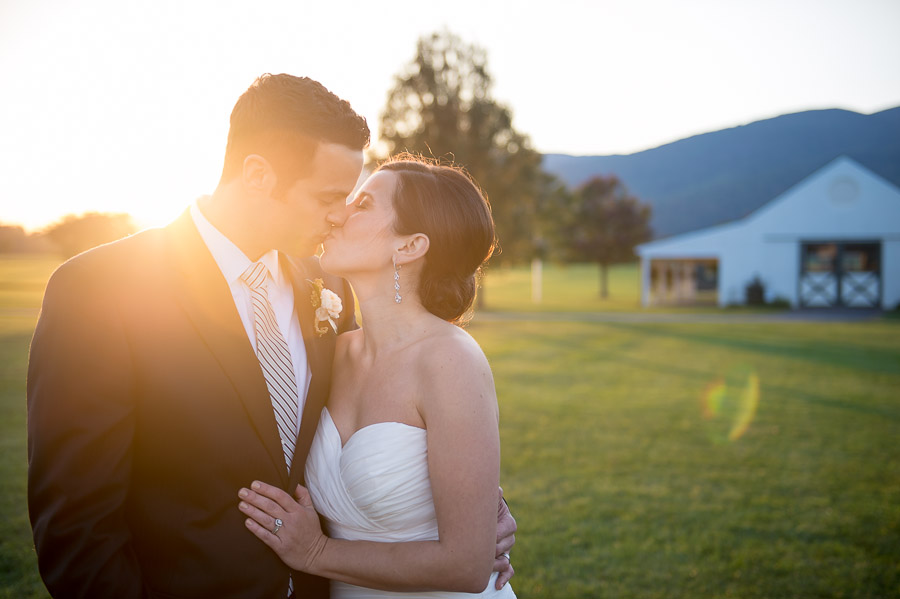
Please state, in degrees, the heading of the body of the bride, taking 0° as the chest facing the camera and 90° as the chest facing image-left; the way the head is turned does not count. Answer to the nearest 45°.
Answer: approximately 45°

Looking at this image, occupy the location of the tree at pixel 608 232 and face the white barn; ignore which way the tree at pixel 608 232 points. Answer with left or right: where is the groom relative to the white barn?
right

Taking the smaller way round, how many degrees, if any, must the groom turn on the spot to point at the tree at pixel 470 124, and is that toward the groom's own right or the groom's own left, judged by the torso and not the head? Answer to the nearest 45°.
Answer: approximately 135° to the groom's own left

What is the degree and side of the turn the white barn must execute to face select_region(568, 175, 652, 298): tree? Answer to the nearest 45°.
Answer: approximately 135° to its right

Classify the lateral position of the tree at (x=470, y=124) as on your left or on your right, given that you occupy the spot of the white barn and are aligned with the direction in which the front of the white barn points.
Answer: on your right

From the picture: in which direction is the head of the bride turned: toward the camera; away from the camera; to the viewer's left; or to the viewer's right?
to the viewer's left

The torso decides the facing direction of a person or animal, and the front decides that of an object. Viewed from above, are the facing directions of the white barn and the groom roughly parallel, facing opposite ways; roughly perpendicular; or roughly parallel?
roughly perpendicular

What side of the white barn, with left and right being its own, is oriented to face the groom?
front

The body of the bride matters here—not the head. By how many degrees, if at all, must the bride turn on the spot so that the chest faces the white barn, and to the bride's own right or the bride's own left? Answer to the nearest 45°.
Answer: approximately 180°

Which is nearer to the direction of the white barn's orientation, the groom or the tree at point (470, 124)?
the groom
